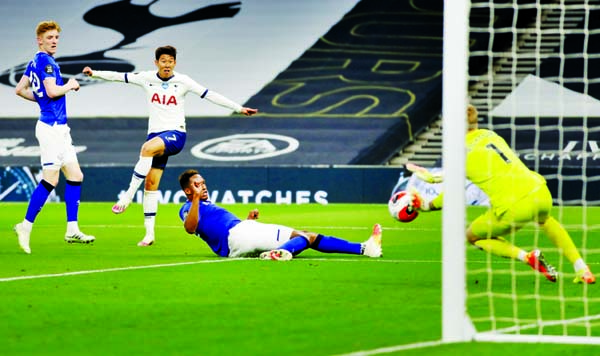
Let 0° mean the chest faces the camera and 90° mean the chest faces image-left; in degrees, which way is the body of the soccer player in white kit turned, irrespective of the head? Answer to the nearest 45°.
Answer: approximately 0°

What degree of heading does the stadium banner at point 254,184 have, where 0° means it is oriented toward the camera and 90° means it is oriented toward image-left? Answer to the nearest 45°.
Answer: approximately 0°

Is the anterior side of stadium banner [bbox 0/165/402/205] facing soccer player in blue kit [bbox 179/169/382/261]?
yes

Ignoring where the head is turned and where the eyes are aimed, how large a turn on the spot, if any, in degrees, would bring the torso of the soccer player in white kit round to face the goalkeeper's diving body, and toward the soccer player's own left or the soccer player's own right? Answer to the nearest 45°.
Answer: approximately 45° to the soccer player's own left

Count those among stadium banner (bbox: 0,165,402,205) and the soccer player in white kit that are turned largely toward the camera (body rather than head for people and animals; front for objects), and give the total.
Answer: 2

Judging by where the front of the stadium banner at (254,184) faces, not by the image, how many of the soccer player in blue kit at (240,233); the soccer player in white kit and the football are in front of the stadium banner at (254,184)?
3

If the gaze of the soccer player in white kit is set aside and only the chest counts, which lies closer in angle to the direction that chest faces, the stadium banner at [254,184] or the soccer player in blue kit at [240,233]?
the soccer player in blue kit

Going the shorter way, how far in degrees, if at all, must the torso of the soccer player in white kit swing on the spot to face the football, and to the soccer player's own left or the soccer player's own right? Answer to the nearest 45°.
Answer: approximately 45° to the soccer player's own left
